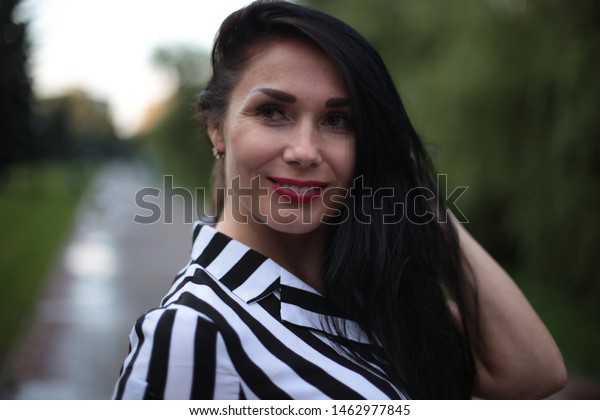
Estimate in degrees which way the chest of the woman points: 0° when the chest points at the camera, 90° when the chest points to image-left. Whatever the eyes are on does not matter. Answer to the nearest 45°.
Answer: approximately 315°
